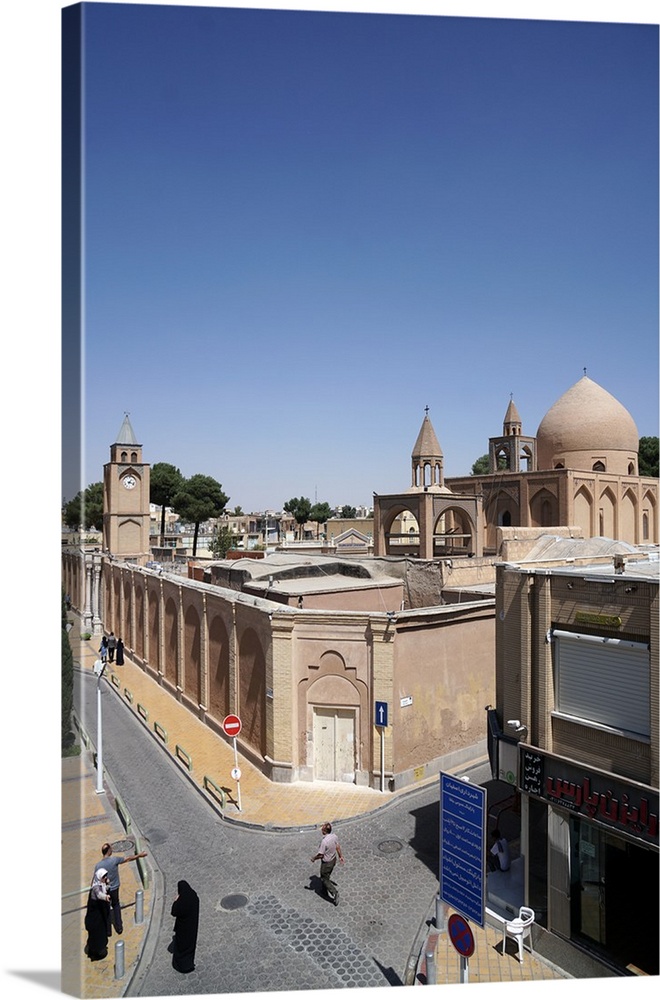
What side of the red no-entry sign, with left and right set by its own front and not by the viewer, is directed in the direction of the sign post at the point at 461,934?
front

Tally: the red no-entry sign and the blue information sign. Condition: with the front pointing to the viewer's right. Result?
0

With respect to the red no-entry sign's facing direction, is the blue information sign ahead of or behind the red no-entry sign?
ahead

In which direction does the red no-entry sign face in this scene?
toward the camera

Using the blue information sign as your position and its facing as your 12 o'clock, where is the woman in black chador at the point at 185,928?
The woman in black chador is roughly at 2 o'clock from the blue information sign.

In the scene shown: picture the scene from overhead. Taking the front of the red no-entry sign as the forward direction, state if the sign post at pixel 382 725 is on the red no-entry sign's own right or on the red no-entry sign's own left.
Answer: on the red no-entry sign's own left

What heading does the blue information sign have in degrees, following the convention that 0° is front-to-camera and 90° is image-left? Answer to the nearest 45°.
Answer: approximately 45°

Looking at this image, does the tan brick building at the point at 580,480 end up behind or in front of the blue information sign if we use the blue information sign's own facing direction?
behind
